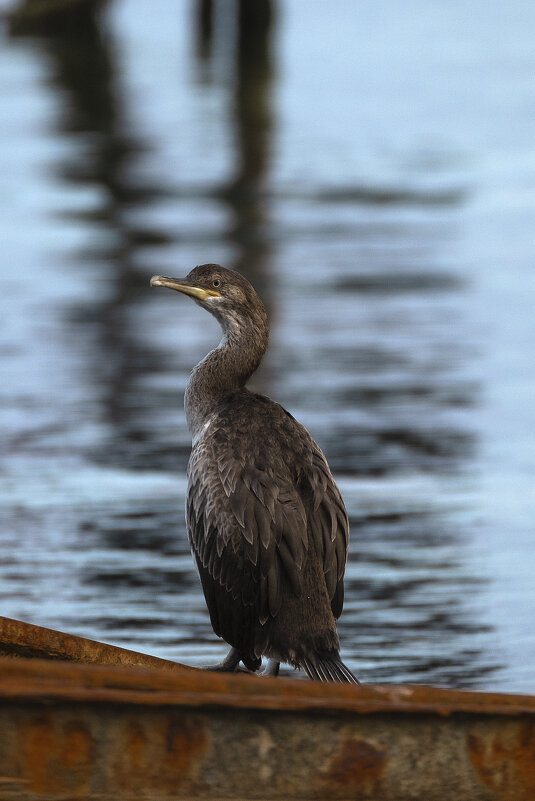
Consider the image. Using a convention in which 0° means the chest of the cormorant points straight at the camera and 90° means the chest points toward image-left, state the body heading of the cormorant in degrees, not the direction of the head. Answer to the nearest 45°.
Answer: approximately 135°
